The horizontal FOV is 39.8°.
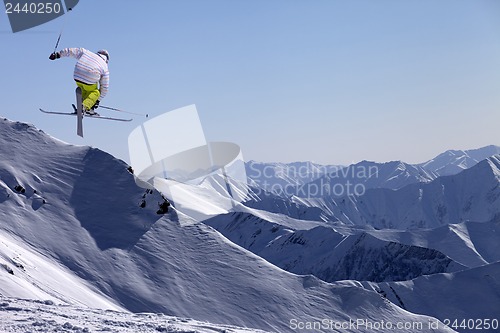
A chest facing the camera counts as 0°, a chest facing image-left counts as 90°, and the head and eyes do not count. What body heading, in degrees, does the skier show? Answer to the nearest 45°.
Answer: approximately 225°
